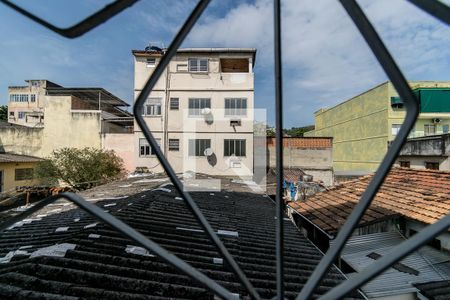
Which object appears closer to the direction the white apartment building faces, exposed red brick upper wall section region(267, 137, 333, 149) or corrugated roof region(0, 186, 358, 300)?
the corrugated roof

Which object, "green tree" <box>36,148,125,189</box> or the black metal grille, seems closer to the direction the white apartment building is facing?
the black metal grille

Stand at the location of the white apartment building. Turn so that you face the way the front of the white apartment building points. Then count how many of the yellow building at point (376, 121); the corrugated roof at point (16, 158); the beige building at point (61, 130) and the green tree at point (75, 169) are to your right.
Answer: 3

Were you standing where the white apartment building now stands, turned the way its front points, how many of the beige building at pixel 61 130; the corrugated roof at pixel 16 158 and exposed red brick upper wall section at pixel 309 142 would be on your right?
2

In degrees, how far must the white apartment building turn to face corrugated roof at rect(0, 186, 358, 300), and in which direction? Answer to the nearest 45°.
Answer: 0° — it already faces it

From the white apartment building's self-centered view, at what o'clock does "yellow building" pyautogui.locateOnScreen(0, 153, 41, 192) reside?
The yellow building is roughly at 3 o'clock from the white apartment building.

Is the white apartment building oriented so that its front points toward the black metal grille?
yes

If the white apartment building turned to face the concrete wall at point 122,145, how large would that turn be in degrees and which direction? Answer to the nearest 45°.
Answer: approximately 90° to its right

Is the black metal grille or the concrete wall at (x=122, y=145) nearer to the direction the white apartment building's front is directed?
the black metal grille

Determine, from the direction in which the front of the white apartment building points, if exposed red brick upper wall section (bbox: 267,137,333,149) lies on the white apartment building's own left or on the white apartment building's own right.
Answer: on the white apartment building's own left

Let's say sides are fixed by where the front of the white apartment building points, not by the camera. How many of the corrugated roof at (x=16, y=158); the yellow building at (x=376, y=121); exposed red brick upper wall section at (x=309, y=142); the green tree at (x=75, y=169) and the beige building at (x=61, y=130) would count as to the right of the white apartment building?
3

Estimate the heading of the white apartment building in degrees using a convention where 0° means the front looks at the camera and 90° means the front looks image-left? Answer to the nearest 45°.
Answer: approximately 0°

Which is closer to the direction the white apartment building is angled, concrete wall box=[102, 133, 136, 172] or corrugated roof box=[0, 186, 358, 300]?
the corrugated roof

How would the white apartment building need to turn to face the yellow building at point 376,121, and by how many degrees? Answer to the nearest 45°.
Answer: approximately 90° to its left

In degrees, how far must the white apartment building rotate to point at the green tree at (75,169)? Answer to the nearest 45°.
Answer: approximately 90° to its right

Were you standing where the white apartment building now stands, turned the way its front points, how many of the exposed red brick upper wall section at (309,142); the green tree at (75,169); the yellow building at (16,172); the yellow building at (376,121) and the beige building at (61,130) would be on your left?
2
